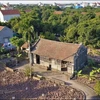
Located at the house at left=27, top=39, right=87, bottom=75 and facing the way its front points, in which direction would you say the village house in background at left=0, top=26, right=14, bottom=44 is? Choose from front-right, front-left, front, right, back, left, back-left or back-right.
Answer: right

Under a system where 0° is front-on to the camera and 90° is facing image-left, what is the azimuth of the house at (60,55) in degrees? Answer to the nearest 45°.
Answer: approximately 45°
